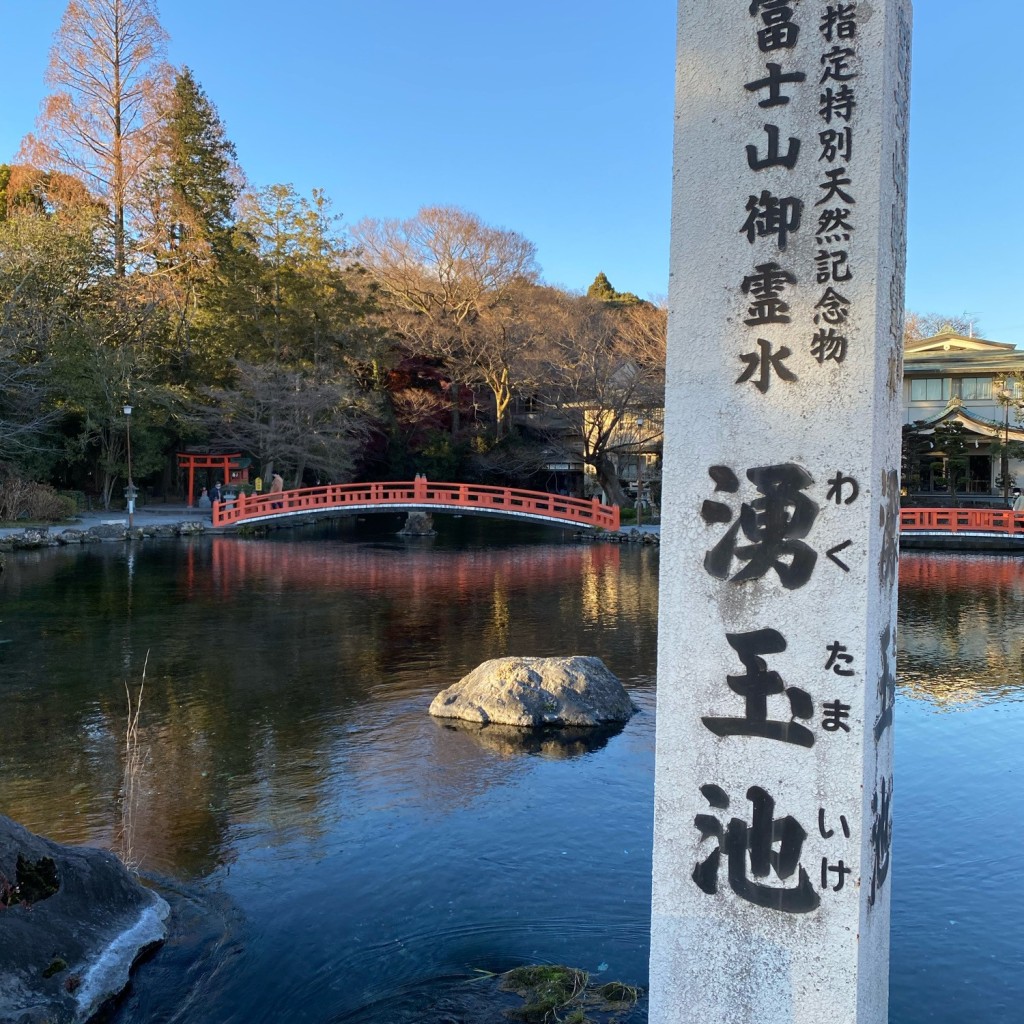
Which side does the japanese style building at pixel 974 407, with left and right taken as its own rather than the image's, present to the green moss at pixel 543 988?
front

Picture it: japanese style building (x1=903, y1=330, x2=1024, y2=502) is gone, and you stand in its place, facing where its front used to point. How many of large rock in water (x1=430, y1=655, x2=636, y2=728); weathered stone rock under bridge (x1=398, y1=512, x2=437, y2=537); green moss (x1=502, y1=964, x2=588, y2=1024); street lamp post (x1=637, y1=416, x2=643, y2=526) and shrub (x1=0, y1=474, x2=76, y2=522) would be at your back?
0

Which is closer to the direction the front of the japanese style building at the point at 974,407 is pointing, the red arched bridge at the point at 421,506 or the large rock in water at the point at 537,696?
the large rock in water

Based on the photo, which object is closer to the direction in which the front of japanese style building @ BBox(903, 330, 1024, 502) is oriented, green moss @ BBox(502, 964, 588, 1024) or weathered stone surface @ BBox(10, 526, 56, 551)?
the green moss

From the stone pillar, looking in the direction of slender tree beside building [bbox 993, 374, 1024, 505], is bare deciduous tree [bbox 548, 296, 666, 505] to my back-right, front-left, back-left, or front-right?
front-left

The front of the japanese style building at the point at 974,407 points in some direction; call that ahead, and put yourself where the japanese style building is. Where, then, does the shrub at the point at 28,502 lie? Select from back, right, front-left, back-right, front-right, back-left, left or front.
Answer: front-right

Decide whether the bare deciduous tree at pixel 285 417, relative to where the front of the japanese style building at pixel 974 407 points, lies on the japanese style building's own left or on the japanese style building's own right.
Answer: on the japanese style building's own right

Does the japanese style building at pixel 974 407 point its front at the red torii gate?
no

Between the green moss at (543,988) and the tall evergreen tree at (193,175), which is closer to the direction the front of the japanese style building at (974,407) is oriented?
the green moss

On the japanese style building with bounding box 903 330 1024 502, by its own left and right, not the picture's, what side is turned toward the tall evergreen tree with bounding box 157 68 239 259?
right

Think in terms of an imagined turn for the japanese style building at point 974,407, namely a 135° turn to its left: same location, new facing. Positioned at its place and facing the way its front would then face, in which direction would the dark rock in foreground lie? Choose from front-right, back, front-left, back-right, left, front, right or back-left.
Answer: back-right

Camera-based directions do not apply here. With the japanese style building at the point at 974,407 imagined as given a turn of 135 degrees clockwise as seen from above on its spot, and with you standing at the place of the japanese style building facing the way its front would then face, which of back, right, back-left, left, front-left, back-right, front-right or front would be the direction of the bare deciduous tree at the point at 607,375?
left

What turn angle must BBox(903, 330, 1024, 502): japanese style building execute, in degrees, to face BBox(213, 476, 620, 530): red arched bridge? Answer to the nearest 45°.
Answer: approximately 45° to its right

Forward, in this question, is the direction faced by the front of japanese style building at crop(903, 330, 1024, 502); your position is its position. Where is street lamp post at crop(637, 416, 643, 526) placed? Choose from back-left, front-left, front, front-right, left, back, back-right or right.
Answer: front-right

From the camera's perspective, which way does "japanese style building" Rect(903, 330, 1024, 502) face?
toward the camera

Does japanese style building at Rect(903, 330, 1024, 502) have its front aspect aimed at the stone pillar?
yes
